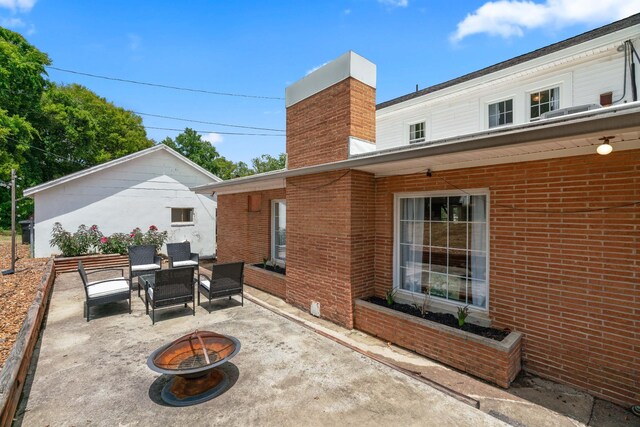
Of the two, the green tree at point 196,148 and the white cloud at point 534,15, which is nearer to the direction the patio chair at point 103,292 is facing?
the white cloud

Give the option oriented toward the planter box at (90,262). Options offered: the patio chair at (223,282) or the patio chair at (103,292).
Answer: the patio chair at (223,282)

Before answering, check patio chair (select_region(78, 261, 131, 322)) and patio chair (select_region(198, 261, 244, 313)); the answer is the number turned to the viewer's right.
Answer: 1

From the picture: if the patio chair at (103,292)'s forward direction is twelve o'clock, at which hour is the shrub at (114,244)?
The shrub is roughly at 9 o'clock from the patio chair.

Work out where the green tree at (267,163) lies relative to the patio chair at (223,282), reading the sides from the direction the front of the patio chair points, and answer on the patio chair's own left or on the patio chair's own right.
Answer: on the patio chair's own right

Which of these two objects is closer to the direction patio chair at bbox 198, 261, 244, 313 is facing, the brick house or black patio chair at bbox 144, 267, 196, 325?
the black patio chair

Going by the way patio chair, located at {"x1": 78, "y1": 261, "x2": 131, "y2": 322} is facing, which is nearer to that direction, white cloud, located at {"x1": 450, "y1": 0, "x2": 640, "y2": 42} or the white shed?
the white cloud

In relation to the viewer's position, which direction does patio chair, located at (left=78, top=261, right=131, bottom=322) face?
facing to the right of the viewer

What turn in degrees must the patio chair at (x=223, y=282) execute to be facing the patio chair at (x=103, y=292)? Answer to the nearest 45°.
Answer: approximately 45° to its left

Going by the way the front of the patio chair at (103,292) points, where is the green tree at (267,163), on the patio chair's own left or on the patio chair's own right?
on the patio chair's own left

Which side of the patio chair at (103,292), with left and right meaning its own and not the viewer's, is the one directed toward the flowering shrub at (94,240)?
left
